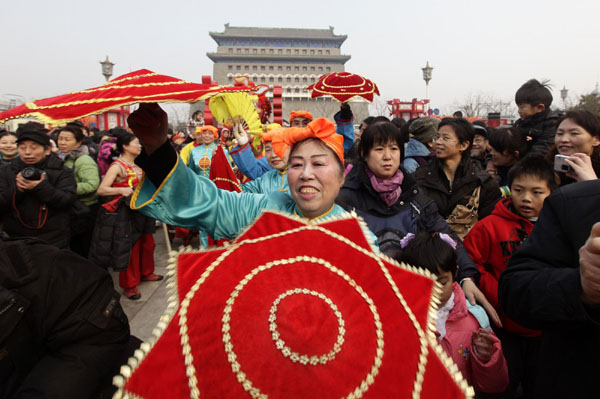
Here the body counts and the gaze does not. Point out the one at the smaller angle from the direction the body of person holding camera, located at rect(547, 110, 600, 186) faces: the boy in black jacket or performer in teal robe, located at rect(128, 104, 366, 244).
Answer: the performer in teal robe

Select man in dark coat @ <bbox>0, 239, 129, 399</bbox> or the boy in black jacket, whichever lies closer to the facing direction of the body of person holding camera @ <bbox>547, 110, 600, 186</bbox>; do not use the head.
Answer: the man in dark coat

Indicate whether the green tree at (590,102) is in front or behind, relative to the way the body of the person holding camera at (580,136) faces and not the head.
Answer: behind

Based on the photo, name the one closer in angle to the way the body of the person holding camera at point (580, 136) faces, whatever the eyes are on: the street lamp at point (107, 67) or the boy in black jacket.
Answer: the street lamp

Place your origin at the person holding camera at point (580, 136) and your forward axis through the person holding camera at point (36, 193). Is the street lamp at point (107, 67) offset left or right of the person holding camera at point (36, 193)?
right

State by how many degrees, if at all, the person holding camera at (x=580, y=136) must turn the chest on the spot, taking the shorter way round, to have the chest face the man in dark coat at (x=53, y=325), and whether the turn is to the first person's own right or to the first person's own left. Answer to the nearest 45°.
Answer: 0° — they already face them

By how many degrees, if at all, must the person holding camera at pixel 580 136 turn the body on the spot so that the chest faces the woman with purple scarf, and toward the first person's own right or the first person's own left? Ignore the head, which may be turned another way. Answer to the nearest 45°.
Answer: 0° — they already face them

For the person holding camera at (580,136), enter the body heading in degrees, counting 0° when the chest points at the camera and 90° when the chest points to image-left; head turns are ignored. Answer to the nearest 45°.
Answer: approximately 45°
